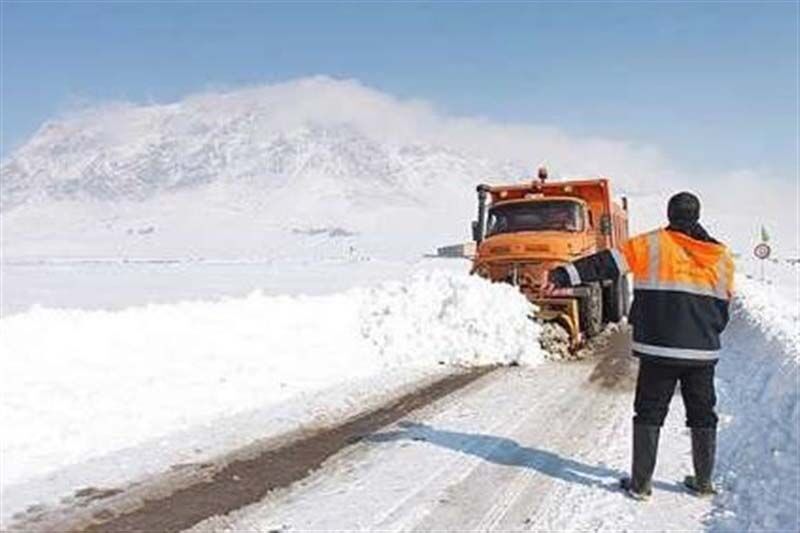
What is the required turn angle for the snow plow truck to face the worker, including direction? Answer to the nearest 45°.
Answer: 0° — it already faces them

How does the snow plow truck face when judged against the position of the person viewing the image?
facing the viewer

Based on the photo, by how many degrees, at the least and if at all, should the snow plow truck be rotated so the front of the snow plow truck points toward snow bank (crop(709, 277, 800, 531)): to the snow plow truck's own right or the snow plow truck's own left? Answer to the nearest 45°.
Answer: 0° — it already faces it

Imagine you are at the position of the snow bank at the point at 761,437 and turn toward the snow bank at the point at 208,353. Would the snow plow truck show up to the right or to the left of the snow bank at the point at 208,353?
right

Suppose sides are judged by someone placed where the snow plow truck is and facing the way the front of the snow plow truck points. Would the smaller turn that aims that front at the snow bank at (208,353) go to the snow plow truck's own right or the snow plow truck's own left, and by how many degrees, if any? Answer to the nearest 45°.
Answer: approximately 45° to the snow plow truck's own right

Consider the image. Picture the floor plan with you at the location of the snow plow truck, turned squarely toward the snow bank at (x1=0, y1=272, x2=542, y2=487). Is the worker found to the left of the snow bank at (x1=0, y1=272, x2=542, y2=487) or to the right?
left
